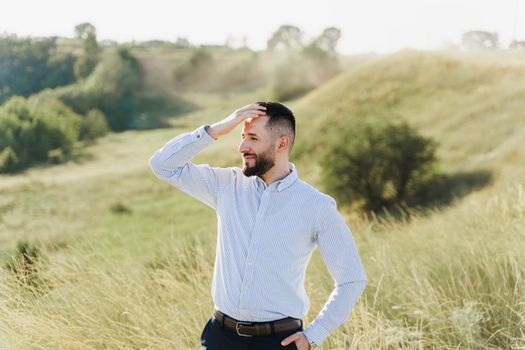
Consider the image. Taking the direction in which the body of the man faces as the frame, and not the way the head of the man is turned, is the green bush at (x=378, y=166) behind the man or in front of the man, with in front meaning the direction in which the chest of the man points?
behind

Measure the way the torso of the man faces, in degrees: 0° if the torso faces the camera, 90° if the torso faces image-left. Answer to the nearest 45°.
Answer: approximately 45°

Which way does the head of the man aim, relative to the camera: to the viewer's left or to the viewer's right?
to the viewer's left
